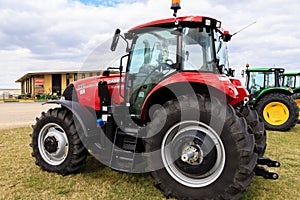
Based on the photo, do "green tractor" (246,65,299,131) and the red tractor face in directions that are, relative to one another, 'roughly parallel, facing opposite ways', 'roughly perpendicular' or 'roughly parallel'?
roughly parallel

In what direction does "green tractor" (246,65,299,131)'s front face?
to the viewer's left

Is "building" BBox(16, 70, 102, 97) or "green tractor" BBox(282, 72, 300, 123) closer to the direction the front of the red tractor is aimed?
the building

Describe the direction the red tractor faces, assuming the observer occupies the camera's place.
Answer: facing away from the viewer and to the left of the viewer

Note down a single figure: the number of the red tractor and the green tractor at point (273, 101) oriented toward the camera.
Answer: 0

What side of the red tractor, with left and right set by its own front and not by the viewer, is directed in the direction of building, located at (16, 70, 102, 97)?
front

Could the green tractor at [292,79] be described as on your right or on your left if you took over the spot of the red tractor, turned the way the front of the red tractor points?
on your right

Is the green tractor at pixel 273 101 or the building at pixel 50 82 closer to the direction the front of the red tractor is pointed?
the building

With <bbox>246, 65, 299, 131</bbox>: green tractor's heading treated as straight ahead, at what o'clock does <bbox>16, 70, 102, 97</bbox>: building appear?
The building is roughly at 1 o'clock from the green tractor.

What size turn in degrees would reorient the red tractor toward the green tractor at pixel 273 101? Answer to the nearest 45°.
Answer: approximately 90° to its right

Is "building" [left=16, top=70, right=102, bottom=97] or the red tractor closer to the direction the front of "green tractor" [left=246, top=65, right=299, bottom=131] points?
the building
